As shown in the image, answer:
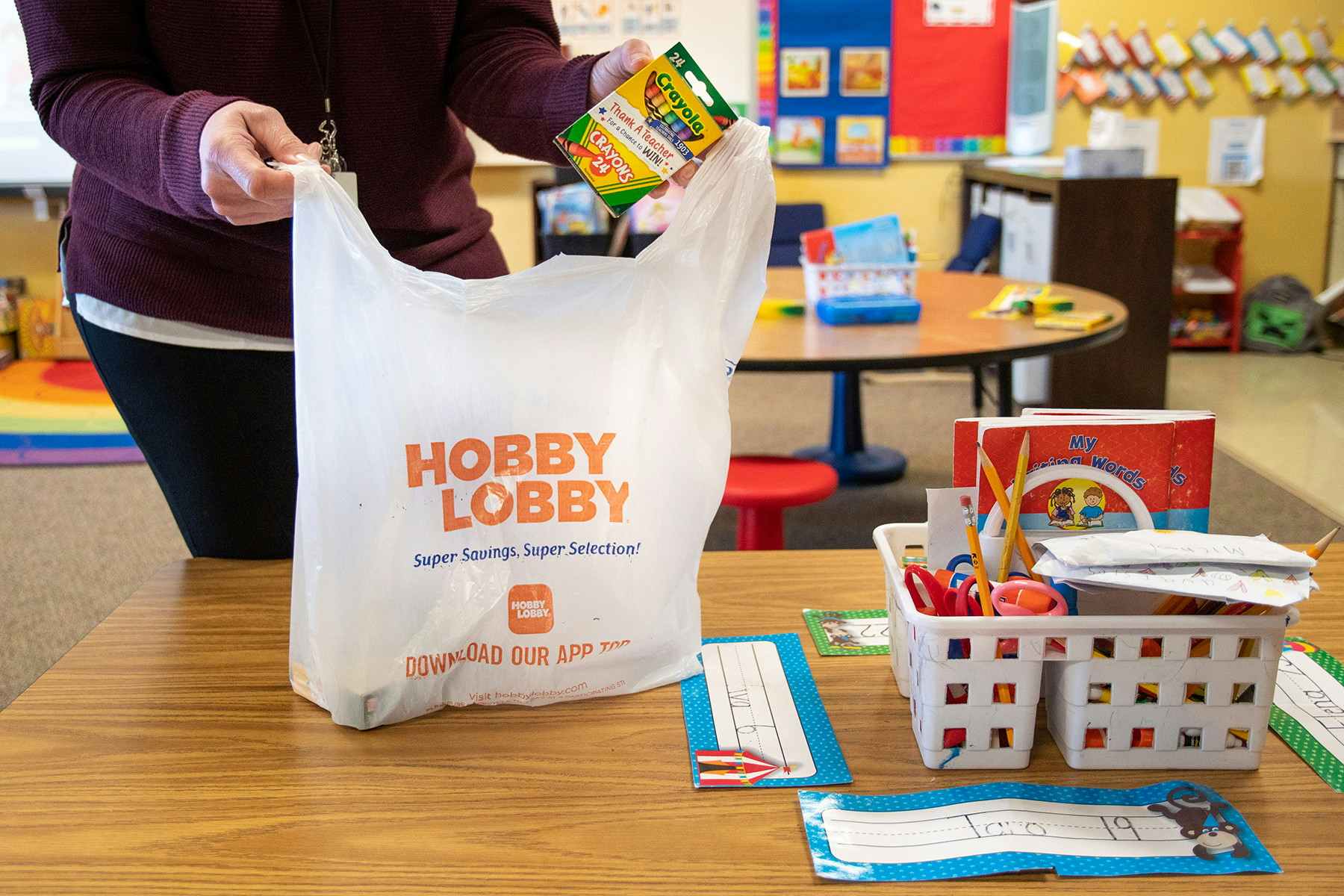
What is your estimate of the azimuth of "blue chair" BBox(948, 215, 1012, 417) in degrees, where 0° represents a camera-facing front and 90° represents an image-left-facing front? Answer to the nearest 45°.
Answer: approximately 45°

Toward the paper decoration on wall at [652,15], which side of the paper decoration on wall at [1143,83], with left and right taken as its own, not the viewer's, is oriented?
right

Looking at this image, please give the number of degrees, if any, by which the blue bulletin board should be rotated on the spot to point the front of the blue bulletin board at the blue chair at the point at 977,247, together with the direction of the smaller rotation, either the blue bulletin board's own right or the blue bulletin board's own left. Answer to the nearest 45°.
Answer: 0° — it already faces it

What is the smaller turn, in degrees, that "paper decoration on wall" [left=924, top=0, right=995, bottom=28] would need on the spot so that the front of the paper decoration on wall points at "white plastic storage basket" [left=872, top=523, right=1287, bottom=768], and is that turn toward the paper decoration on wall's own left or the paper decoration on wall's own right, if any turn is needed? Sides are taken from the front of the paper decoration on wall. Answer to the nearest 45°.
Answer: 0° — it already faces it

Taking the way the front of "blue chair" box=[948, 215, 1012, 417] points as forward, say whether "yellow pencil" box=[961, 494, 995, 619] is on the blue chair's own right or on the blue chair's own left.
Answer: on the blue chair's own left

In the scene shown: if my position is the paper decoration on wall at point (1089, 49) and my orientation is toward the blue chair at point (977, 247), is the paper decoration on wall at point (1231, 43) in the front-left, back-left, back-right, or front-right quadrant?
back-left

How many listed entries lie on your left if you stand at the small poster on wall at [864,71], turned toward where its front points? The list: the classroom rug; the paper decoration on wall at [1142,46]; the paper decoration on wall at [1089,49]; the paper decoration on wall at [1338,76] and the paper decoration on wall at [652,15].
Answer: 3
